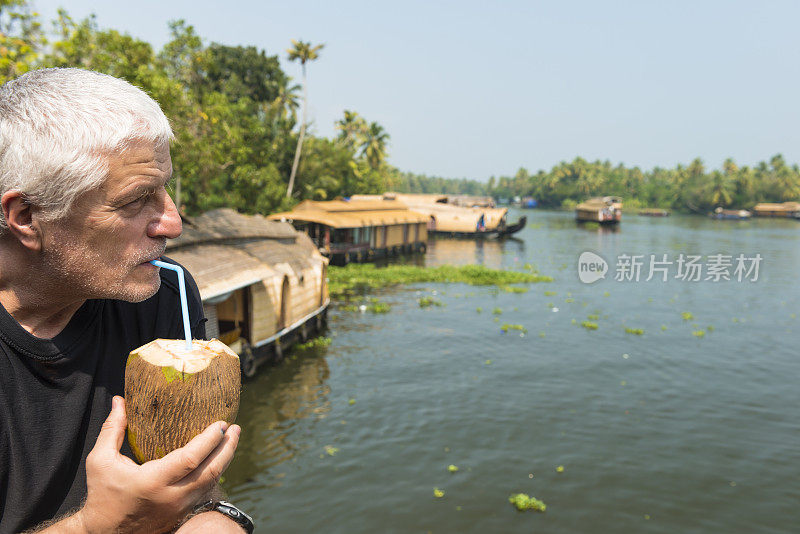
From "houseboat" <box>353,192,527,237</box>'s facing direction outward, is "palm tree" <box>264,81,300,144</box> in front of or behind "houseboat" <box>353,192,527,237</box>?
behind

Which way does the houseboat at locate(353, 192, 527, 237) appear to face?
to the viewer's right

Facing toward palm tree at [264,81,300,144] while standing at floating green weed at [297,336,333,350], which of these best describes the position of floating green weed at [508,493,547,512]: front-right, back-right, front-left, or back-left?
back-right

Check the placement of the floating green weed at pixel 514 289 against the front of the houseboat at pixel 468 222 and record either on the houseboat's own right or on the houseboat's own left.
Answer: on the houseboat's own right

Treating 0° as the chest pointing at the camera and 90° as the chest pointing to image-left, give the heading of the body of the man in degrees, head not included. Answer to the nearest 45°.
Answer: approximately 315°
